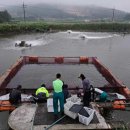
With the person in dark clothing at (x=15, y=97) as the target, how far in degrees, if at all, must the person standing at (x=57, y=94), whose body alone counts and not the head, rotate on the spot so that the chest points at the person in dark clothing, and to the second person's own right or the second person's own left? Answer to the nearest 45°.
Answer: approximately 45° to the second person's own left

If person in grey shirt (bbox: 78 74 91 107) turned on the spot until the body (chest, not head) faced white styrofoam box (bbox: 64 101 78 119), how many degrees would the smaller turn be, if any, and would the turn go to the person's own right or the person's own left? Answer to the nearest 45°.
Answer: approximately 45° to the person's own left

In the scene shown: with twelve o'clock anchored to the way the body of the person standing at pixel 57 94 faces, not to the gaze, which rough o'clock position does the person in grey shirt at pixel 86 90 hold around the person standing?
The person in grey shirt is roughly at 2 o'clock from the person standing.

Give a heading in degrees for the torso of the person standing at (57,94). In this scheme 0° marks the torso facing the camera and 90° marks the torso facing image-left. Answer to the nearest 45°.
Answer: approximately 180°

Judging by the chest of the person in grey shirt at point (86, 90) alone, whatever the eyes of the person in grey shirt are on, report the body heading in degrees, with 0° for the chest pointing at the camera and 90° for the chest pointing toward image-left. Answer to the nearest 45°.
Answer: approximately 90°

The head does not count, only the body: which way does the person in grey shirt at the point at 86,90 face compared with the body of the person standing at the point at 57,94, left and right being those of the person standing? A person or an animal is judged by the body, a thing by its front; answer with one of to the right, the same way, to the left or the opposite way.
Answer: to the left

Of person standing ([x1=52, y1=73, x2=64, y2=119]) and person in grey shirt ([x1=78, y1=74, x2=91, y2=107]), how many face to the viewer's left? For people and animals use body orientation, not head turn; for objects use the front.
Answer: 1

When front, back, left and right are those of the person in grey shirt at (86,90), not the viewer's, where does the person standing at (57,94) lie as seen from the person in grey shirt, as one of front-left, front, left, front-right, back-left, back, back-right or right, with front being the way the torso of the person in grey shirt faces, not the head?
front-left

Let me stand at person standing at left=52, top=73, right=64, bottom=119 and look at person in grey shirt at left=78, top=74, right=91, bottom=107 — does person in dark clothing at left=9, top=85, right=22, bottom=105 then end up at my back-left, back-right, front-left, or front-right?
back-left
